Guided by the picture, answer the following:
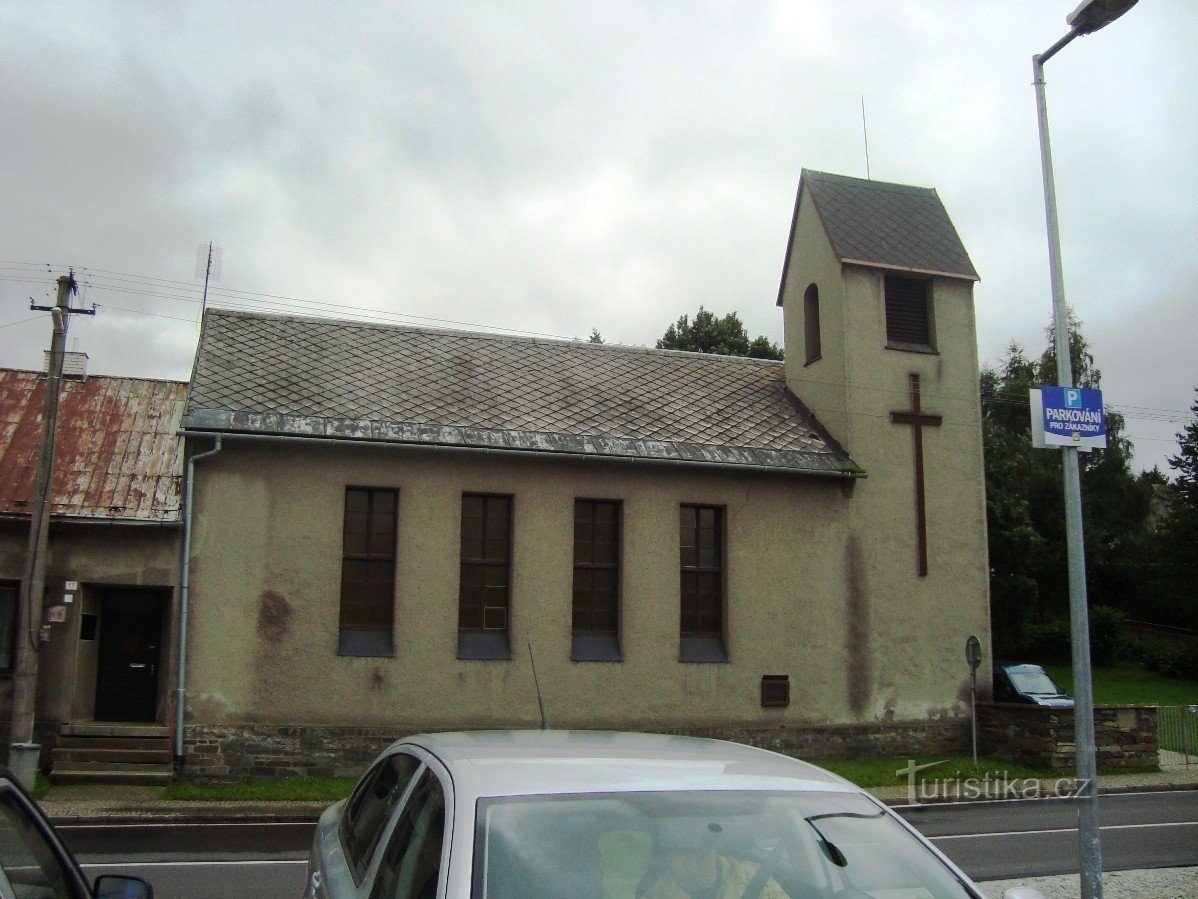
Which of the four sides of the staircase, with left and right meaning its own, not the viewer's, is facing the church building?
left

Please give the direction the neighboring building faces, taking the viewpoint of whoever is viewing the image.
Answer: facing the viewer

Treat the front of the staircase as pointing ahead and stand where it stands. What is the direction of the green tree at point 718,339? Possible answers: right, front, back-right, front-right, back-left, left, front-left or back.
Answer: back-left

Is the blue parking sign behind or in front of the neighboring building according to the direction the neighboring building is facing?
in front

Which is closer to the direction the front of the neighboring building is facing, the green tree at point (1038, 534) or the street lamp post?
the street lamp post

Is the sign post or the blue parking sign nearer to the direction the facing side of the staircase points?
the blue parking sign

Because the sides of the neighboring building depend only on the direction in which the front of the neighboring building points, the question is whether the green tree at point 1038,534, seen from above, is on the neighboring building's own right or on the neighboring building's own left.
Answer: on the neighboring building's own left

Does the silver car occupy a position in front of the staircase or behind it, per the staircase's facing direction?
in front

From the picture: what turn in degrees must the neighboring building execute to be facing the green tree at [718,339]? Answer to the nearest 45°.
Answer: approximately 135° to its left
